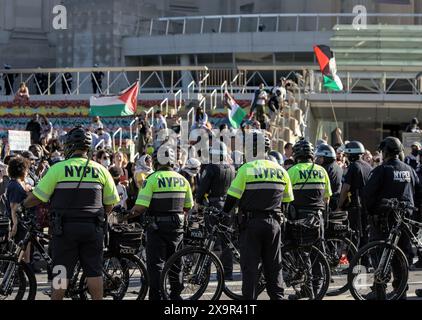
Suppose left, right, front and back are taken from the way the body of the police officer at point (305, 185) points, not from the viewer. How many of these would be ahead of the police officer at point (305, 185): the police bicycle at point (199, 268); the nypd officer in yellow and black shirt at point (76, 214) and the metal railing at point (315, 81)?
1

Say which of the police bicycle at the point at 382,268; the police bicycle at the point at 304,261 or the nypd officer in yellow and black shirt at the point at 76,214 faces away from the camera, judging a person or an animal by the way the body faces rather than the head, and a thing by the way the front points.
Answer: the nypd officer in yellow and black shirt

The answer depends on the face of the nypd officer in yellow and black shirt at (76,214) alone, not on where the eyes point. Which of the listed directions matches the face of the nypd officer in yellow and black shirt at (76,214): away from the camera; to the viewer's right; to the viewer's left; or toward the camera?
away from the camera

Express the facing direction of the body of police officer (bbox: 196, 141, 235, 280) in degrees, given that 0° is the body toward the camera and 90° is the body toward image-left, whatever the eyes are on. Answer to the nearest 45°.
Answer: approximately 180°

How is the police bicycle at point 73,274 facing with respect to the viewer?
to the viewer's left

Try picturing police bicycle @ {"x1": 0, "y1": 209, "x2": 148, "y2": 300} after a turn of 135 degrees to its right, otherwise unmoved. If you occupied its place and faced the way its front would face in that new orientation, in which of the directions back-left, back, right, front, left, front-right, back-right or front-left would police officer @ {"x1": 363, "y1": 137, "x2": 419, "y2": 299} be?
front-right

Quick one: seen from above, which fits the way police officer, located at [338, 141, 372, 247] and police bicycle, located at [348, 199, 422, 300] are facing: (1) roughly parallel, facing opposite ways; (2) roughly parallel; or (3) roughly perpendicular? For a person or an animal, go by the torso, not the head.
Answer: roughly perpendicular

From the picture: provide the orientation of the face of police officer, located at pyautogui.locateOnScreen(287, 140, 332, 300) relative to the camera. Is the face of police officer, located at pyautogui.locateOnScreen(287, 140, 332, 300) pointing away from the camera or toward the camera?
away from the camera

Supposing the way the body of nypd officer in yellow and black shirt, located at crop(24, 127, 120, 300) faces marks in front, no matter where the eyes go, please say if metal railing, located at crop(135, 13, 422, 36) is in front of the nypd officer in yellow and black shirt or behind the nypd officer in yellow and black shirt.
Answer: in front

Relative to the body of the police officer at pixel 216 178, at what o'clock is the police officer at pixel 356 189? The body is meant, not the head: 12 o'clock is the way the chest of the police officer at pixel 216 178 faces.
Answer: the police officer at pixel 356 189 is roughly at 3 o'clock from the police officer at pixel 216 178.

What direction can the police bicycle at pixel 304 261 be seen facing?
to the viewer's left

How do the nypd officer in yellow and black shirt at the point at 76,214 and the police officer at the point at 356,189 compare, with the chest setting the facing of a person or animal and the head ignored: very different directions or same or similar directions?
same or similar directions

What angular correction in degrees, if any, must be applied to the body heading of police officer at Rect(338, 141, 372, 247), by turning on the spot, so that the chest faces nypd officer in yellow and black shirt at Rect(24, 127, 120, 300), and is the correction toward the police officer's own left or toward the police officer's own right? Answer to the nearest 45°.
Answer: approximately 90° to the police officer's own left

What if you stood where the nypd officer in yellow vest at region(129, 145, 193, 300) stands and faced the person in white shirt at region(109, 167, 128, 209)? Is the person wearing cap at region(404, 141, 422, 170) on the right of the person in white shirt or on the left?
right

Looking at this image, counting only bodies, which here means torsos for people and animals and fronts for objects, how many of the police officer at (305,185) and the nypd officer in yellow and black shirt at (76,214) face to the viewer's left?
0

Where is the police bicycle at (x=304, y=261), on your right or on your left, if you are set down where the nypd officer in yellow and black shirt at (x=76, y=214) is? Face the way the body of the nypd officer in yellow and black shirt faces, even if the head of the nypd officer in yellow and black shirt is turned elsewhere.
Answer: on your right

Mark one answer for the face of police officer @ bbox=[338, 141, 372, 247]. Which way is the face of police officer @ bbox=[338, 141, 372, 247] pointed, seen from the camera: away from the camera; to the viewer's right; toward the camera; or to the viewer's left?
away from the camera

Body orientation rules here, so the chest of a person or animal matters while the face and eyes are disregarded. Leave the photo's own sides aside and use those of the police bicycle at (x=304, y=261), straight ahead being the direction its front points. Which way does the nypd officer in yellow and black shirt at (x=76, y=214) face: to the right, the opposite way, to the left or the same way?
to the right
